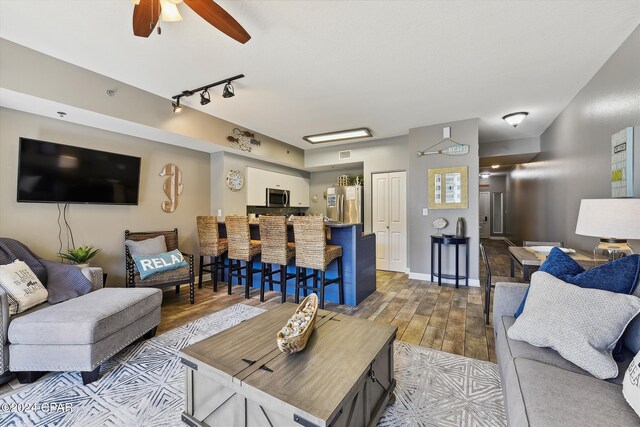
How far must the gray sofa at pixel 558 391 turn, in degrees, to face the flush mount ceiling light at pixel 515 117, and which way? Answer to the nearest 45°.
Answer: approximately 90° to its right

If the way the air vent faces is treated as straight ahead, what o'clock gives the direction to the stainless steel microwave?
The stainless steel microwave is roughly at 3 o'clock from the air vent.

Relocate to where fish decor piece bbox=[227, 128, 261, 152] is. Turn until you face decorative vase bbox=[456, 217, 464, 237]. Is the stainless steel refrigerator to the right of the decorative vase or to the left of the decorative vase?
left

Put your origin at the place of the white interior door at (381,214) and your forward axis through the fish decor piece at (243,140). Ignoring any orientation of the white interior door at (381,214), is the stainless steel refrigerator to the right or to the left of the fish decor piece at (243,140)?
right

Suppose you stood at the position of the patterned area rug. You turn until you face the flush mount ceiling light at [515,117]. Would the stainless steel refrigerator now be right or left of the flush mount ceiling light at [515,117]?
left

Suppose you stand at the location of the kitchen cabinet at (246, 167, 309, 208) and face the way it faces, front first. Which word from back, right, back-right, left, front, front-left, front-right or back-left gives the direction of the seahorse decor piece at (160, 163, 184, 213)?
right

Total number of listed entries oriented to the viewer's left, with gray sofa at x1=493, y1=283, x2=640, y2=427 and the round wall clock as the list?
1

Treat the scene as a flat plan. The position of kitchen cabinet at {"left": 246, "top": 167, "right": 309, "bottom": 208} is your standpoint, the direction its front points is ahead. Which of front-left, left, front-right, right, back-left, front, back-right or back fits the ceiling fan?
front-right

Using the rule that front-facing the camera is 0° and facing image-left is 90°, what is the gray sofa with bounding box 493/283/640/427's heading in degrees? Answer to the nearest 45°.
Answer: approximately 90°

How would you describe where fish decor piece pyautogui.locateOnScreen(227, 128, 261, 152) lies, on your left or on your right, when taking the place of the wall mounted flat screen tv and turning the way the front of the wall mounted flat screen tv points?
on your left

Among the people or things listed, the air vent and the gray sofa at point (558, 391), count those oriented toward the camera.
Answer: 1
